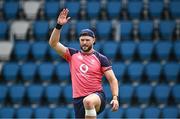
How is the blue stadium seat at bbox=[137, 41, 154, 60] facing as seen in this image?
toward the camera

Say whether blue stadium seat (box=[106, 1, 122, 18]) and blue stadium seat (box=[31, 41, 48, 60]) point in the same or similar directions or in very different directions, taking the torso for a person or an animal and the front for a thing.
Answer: same or similar directions

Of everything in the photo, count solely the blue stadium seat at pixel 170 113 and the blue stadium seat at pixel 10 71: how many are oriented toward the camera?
2

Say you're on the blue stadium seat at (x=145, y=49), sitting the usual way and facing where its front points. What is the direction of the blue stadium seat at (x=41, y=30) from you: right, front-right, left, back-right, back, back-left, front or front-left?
right

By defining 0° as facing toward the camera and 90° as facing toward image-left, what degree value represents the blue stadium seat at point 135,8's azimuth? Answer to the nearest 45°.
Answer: approximately 0°

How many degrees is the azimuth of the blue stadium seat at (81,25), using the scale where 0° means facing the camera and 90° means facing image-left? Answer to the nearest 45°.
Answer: approximately 0°

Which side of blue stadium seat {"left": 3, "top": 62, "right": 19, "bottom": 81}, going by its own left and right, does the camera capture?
front

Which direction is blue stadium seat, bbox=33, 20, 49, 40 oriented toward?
toward the camera

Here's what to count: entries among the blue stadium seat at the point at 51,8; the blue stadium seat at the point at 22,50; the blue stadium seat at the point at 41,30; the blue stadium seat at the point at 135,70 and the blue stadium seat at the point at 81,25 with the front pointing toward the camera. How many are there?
5

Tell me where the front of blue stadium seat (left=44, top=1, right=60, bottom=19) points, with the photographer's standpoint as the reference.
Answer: facing the viewer

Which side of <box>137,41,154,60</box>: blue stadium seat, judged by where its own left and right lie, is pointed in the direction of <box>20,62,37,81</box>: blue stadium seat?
right
